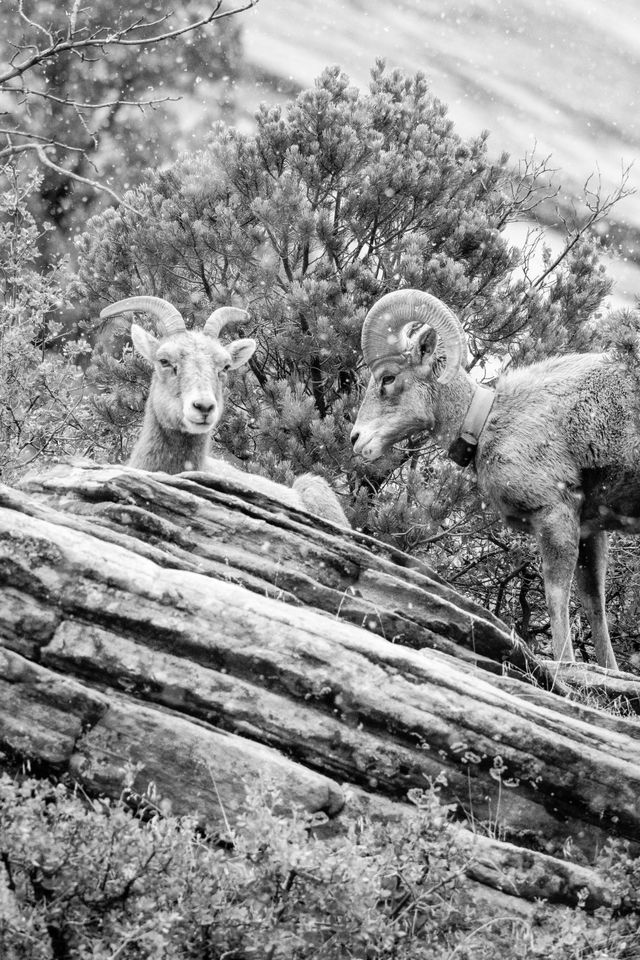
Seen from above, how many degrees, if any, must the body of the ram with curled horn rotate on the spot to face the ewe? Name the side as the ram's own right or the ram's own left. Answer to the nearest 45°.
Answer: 0° — it already faces it

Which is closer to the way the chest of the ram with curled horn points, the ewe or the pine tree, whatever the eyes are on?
the ewe

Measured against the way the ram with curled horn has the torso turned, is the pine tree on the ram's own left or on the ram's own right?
on the ram's own right

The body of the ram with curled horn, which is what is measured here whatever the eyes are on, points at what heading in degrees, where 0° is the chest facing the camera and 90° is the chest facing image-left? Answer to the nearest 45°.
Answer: approximately 90°
